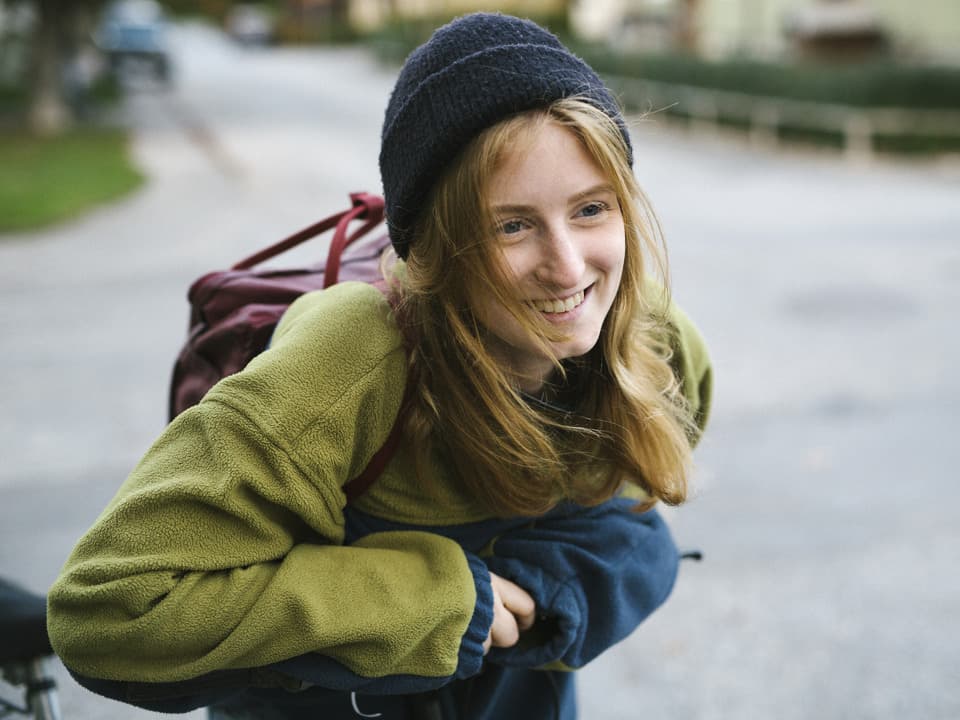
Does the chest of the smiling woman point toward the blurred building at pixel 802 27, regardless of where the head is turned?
no

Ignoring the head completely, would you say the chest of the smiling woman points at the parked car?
no

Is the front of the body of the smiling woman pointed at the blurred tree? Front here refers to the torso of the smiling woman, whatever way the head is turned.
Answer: no

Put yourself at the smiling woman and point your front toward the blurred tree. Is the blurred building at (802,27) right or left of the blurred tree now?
right

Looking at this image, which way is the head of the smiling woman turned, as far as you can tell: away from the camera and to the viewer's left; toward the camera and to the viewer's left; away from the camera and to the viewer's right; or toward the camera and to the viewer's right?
toward the camera and to the viewer's right

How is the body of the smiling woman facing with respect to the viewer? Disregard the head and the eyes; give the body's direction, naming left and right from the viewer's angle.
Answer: facing the viewer and to the right of the viewer

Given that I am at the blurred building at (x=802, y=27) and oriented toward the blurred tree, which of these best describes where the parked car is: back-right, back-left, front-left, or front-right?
front-right
